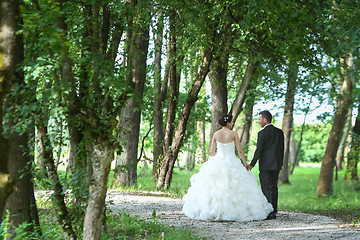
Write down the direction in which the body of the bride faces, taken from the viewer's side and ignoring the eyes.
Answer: away from the camera

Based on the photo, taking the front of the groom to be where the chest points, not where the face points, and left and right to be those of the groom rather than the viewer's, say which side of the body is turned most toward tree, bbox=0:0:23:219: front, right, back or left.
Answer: left

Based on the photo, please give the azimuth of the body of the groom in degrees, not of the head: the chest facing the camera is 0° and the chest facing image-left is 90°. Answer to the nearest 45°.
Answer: approximately 135°

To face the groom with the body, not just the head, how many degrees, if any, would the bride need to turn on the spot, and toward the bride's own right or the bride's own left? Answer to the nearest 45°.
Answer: approximately 90° to the bride's own right
